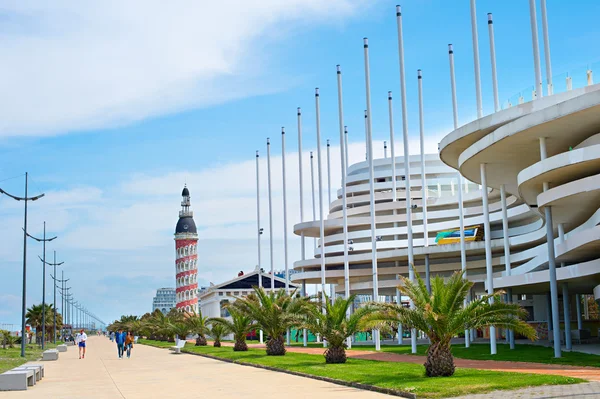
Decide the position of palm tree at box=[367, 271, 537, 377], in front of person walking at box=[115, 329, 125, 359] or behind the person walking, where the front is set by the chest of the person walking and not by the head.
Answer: in front

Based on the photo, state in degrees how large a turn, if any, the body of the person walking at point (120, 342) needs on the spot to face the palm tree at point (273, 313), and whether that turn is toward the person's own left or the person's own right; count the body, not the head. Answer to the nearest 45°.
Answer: approximately 45° to the person's own left

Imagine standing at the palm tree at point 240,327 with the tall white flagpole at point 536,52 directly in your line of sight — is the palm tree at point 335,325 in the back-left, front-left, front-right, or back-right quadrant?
front-right

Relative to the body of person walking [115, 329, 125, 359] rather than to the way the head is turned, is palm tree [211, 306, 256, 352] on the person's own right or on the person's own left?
on the person's own left

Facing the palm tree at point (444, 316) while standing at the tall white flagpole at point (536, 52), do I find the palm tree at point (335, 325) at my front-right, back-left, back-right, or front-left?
front-right
